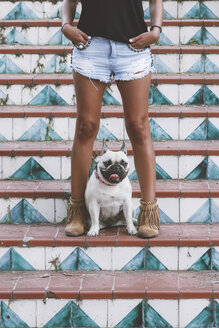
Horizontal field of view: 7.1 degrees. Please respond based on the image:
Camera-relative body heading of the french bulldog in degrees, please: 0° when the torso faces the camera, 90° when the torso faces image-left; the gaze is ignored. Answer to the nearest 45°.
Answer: approximately 0°
